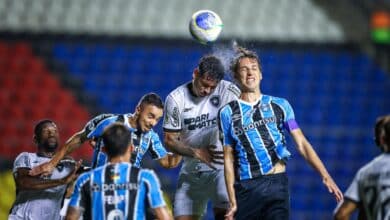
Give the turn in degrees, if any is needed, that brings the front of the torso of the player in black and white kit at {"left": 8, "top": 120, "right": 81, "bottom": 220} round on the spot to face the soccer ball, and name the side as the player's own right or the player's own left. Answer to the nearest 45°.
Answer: approximately 45° to the player's own left

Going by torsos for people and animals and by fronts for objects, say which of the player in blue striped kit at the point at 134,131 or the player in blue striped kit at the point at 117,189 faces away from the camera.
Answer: the player in blue striped kit at the point at 117,189

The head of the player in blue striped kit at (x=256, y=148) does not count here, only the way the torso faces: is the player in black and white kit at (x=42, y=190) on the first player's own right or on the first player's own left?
on the first player's own right

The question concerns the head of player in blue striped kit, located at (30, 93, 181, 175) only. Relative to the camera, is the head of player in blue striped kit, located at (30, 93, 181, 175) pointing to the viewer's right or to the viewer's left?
to the viewer's right

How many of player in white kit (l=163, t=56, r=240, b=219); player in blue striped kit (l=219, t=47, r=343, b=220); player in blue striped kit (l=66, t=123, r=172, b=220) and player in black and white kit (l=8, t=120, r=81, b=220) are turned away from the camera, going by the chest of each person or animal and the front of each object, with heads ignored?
1

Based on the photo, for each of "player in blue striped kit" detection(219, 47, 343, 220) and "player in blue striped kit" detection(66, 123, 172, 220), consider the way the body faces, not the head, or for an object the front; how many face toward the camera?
1

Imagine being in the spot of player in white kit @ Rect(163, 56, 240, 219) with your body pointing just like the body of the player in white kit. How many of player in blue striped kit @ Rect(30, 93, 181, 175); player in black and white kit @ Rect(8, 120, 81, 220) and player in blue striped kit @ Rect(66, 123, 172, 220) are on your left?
0

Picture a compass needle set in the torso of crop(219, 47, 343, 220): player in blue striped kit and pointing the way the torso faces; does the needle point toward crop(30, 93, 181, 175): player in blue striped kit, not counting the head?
no

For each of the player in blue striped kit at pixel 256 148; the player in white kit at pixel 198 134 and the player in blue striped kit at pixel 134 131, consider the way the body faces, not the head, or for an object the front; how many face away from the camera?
0

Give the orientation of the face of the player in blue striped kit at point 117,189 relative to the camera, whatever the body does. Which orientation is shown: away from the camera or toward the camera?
away from the camera

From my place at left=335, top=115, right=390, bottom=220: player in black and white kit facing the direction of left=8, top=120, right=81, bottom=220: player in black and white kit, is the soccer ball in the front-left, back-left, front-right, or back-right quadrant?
front-right

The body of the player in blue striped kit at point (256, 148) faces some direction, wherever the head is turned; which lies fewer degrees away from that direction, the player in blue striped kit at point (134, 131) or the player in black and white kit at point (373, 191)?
the player in black and white kit

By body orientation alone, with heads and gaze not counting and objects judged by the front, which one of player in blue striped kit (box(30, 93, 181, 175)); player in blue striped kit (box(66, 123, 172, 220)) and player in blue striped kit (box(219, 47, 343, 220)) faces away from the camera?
player in blue striped kit (box(66, 123, 172, 220))

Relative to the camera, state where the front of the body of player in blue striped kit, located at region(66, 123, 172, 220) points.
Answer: away from the camera

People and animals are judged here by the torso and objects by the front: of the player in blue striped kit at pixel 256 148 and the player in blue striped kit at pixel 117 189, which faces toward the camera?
the player in blue striped kit at pixel 256 148

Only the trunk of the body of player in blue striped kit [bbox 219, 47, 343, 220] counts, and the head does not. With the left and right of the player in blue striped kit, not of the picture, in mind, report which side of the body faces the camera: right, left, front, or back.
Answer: front

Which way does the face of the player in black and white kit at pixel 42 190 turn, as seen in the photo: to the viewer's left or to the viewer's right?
to the viewer's right

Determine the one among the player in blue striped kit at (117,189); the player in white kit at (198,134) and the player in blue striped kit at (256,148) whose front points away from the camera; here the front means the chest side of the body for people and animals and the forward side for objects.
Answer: the player in blue striped kit at (117,189)

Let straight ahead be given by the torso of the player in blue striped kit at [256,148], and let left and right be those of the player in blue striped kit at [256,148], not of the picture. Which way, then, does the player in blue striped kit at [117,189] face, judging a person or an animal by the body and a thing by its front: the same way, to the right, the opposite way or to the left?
the opposite way

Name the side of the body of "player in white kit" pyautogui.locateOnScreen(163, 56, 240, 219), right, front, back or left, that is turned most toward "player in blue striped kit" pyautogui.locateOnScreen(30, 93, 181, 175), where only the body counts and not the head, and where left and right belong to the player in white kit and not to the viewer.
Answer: right

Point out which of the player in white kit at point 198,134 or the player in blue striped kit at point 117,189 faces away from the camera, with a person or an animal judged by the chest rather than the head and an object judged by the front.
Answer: the player in blue striped kit
